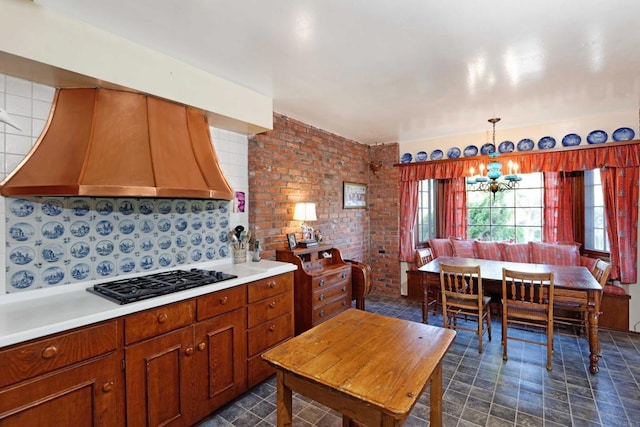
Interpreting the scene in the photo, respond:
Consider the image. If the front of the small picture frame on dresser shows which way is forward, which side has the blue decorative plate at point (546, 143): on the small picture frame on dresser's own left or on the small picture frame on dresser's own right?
on the small picture frame on dresser's own left

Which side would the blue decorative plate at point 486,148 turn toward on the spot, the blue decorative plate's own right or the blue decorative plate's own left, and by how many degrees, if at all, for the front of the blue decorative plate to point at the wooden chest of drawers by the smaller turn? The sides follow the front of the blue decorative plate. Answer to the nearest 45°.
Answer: approximately 45° to the blue decorative plate's own right

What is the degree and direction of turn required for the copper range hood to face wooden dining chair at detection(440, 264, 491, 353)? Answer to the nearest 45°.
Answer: approximately 45° to its left

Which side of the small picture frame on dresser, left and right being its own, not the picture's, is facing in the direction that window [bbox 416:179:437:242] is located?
left

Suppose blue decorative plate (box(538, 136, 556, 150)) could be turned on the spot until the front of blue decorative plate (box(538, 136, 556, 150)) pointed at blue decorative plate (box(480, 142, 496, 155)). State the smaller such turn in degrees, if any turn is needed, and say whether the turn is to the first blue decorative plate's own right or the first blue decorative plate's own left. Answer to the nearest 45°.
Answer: approximately 90° to the first blue decorative plate's own right

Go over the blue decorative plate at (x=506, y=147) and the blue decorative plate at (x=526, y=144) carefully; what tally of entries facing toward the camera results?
2

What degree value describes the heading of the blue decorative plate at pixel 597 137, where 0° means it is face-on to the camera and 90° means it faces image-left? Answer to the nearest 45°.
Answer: approximately 0°

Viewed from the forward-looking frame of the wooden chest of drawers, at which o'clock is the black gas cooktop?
The black gas cooktop is roughly at 3 o'clock from the wooden chest of drawers.
